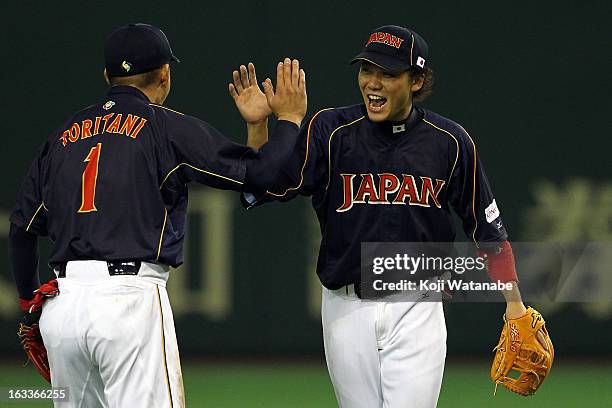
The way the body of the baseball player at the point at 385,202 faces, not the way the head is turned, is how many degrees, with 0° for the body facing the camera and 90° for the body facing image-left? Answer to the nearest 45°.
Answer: approximately 0°

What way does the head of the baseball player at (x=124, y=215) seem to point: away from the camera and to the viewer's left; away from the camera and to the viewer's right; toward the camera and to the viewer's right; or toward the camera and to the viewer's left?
away from the camera and to the viewer's right

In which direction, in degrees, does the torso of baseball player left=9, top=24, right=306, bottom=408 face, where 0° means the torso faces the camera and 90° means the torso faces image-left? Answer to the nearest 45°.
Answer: approximately 225°

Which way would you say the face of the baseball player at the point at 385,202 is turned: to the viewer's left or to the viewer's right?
to the viewer's left
